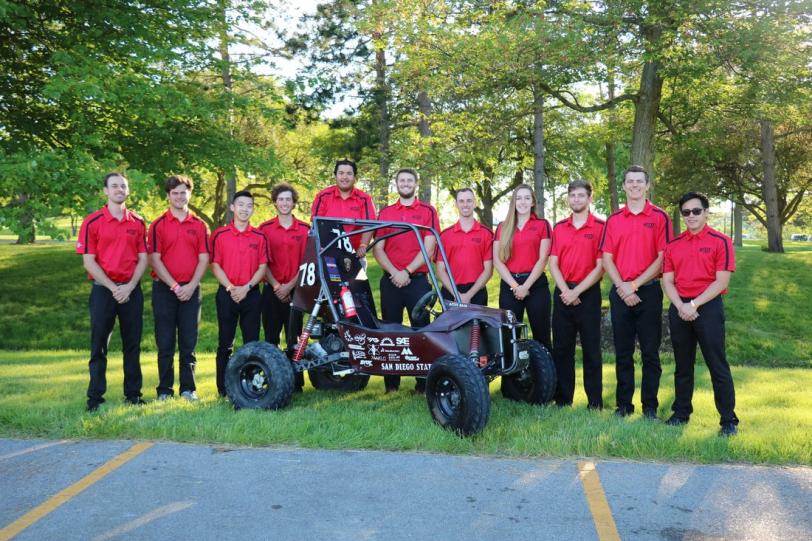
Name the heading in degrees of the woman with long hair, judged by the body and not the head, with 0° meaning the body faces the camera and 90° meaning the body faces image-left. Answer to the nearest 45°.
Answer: approximately 0°

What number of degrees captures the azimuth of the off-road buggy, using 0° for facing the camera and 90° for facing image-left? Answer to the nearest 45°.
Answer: approximately 315°

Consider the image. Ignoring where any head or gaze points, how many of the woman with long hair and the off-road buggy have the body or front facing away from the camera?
0

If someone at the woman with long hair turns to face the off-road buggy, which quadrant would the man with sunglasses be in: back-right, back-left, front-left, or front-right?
back-left

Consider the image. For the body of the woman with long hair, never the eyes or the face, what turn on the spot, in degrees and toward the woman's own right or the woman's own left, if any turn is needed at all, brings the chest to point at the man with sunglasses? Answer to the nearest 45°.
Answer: approximately 45° to the woman's own left
